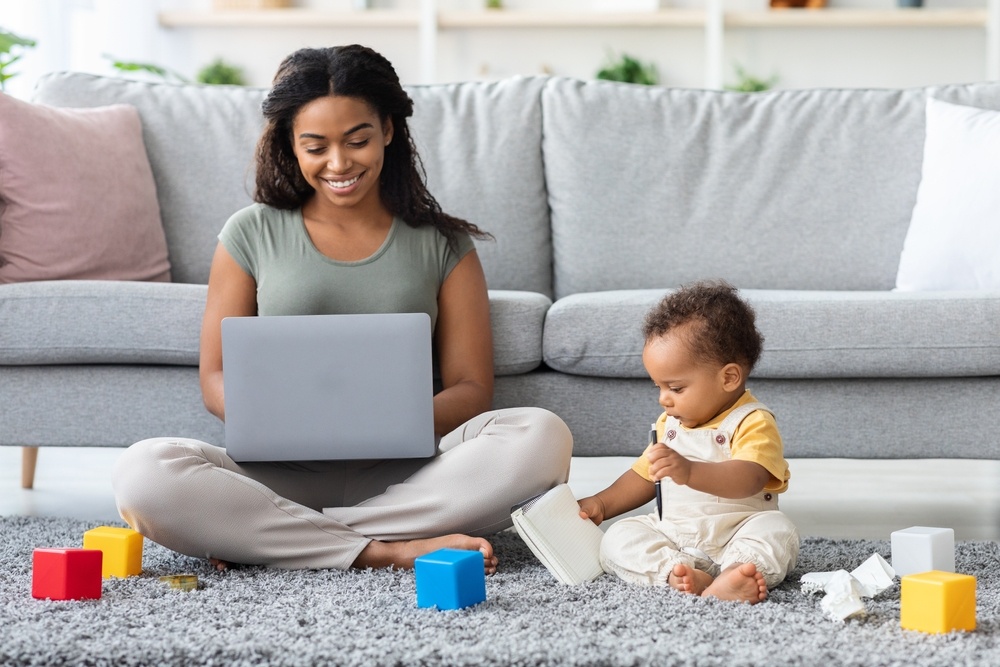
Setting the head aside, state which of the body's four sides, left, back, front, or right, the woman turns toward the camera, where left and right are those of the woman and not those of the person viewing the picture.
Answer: front

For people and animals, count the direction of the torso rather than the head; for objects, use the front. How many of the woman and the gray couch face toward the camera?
2

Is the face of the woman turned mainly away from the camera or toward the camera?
toward the camera

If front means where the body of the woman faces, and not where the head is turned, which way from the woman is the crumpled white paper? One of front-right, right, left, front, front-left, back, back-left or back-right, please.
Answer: front-left

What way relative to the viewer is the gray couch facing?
toward the camera

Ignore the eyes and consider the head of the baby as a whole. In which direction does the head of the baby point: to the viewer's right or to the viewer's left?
to the viewer's left

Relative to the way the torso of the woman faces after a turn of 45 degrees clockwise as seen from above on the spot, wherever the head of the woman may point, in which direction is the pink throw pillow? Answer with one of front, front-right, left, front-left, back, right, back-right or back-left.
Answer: right

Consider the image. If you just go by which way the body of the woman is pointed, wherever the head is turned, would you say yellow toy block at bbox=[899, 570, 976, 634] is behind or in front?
in front

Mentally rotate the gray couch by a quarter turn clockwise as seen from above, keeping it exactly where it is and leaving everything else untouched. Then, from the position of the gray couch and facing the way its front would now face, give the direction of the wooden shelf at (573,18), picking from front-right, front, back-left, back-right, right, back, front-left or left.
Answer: right

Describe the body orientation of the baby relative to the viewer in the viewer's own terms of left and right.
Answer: facing the viewer and to the left of the viewer

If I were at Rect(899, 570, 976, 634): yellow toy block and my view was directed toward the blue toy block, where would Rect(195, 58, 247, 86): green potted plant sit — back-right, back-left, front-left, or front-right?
front-right

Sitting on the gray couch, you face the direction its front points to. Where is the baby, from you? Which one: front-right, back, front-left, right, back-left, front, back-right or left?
front
